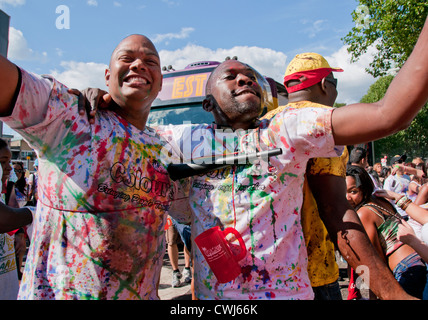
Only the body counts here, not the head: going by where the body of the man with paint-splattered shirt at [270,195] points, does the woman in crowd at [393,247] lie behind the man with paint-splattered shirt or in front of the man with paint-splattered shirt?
behind

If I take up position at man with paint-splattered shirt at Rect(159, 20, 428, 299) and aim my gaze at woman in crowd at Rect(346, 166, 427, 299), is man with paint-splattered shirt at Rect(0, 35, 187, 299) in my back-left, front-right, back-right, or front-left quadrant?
back-left

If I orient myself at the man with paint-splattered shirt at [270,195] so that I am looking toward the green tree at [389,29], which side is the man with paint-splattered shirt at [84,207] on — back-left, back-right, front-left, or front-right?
back-left

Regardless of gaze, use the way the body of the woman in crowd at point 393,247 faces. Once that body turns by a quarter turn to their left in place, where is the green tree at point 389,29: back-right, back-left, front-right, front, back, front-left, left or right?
back-right

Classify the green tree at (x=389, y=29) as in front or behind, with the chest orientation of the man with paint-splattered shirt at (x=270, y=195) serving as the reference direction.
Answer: behind

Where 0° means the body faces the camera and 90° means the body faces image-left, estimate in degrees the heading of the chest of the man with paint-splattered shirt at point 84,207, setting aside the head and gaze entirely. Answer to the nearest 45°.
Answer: approximately 315°

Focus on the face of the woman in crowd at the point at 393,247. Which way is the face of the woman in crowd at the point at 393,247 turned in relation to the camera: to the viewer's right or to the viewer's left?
to the viewer's left

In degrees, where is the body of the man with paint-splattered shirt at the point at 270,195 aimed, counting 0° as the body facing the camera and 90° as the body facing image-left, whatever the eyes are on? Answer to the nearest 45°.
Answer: approximately 0°

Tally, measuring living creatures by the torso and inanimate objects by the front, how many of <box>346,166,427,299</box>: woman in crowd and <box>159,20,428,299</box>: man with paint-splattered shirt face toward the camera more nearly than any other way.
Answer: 1

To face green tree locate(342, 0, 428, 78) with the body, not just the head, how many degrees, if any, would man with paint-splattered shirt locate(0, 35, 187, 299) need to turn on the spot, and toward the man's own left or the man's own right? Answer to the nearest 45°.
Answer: approximately 90° to the man's own left
